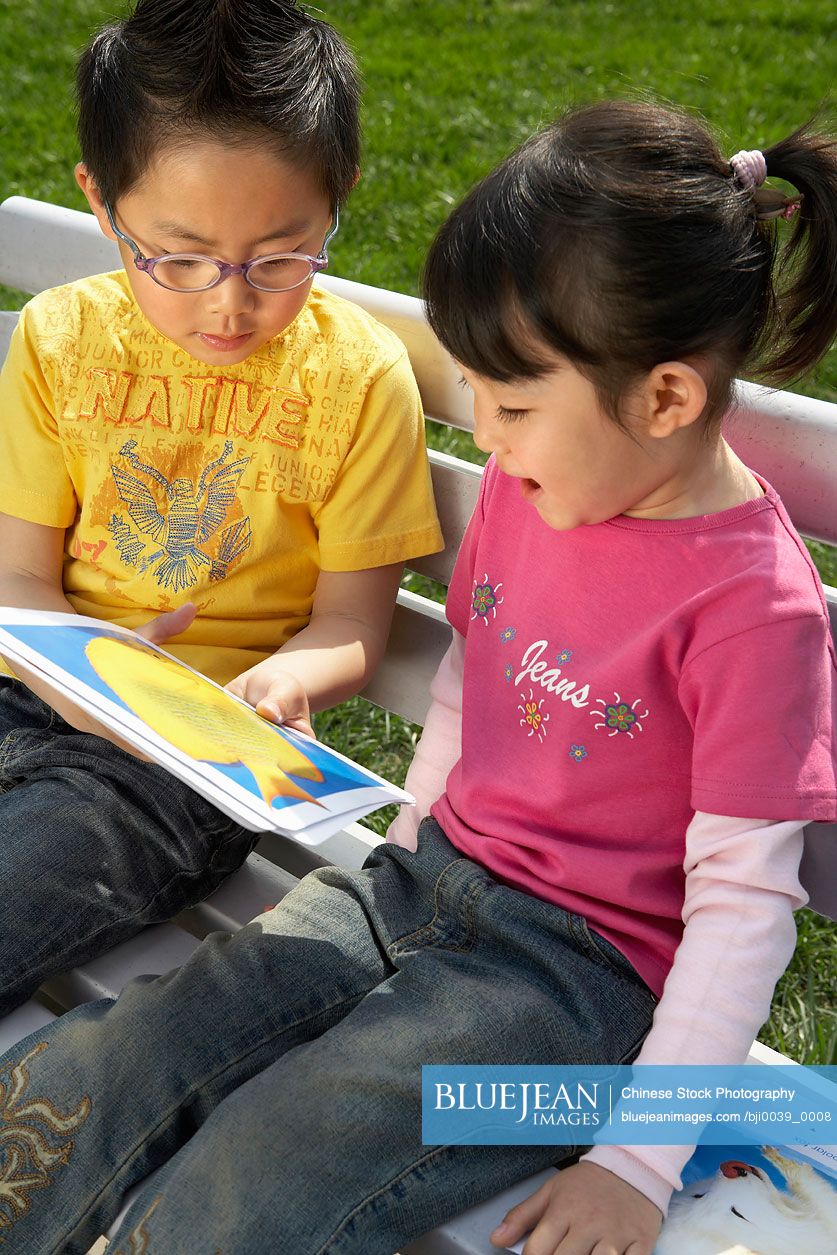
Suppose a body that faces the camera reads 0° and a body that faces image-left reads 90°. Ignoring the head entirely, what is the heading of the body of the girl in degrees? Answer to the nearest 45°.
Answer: approximately 45°

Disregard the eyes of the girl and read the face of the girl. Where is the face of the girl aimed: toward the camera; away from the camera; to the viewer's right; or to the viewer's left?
to the viewer's left

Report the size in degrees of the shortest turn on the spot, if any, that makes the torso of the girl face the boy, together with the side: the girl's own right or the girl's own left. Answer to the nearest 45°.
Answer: approximately 90° to the girl's own right

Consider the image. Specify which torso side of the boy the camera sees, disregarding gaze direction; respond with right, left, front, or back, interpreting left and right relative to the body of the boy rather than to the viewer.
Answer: front

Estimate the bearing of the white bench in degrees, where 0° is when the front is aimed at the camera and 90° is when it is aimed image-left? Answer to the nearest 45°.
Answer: approximately 45°

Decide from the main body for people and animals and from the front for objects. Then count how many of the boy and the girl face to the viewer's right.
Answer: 0
